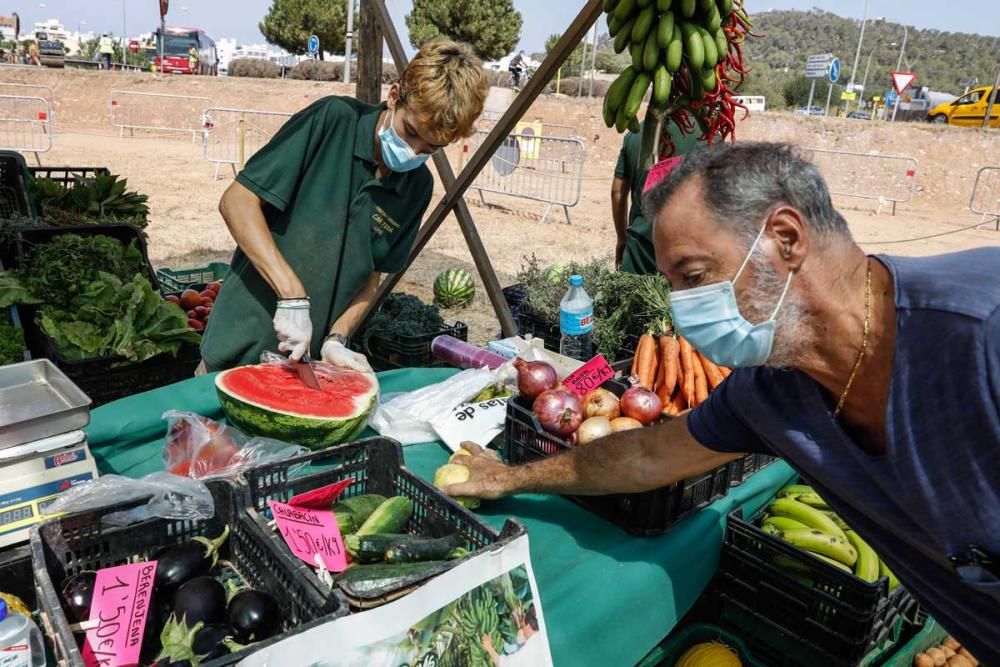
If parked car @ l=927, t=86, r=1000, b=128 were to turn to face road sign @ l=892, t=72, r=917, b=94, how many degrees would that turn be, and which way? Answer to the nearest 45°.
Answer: approximately 45° to its left

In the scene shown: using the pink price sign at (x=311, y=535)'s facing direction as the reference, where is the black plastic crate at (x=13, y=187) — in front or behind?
behind

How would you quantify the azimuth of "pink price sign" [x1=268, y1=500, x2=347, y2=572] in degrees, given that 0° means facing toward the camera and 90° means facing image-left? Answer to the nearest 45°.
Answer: approximately 0°

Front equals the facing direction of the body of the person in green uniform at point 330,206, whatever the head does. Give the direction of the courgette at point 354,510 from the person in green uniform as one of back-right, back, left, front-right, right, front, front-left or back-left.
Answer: front-right

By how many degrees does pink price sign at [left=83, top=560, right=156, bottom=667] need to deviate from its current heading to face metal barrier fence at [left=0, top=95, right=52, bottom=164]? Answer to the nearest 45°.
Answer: approximately 180°

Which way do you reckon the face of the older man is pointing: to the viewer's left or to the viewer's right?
to the viewer's left

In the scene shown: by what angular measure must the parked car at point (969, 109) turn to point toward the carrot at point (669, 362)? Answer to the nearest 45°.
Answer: approximately 90° to its left

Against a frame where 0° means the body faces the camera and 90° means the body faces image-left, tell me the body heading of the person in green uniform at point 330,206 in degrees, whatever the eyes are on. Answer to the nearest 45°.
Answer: approximately 315°

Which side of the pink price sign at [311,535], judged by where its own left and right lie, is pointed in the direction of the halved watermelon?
back

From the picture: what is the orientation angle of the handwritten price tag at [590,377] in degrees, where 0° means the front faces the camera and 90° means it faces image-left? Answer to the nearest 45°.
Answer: approximately 0°

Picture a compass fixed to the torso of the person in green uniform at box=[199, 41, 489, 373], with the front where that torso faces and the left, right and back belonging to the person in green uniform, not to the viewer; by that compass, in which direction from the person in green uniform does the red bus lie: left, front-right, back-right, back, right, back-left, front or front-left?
back-left
